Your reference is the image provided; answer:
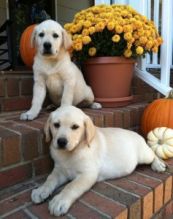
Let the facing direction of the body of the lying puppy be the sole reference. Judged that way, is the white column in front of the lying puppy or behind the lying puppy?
behind

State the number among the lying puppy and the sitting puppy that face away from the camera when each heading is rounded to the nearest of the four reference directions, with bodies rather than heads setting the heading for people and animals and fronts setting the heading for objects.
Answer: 0

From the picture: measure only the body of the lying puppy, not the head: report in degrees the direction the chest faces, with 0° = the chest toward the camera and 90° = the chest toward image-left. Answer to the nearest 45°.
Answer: approximately 45°

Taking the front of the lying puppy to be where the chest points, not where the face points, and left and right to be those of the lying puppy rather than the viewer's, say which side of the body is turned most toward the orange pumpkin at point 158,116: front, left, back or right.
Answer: back

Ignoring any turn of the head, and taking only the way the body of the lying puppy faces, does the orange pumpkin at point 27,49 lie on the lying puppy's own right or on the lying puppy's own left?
on the lying puppy's own right

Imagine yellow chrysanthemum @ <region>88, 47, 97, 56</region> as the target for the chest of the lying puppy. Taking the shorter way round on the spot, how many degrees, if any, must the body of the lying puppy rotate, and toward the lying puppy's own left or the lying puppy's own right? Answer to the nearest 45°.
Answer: approximately 135° to the lying puppy's own right

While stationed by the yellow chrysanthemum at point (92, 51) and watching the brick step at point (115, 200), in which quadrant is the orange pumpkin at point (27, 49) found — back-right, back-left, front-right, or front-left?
back-right

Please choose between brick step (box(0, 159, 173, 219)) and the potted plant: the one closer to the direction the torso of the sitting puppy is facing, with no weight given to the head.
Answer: the brick step
